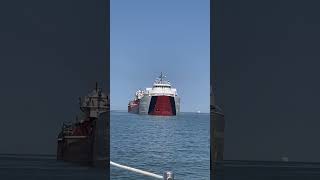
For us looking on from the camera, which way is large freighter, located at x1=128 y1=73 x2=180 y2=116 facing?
facing the viewer
